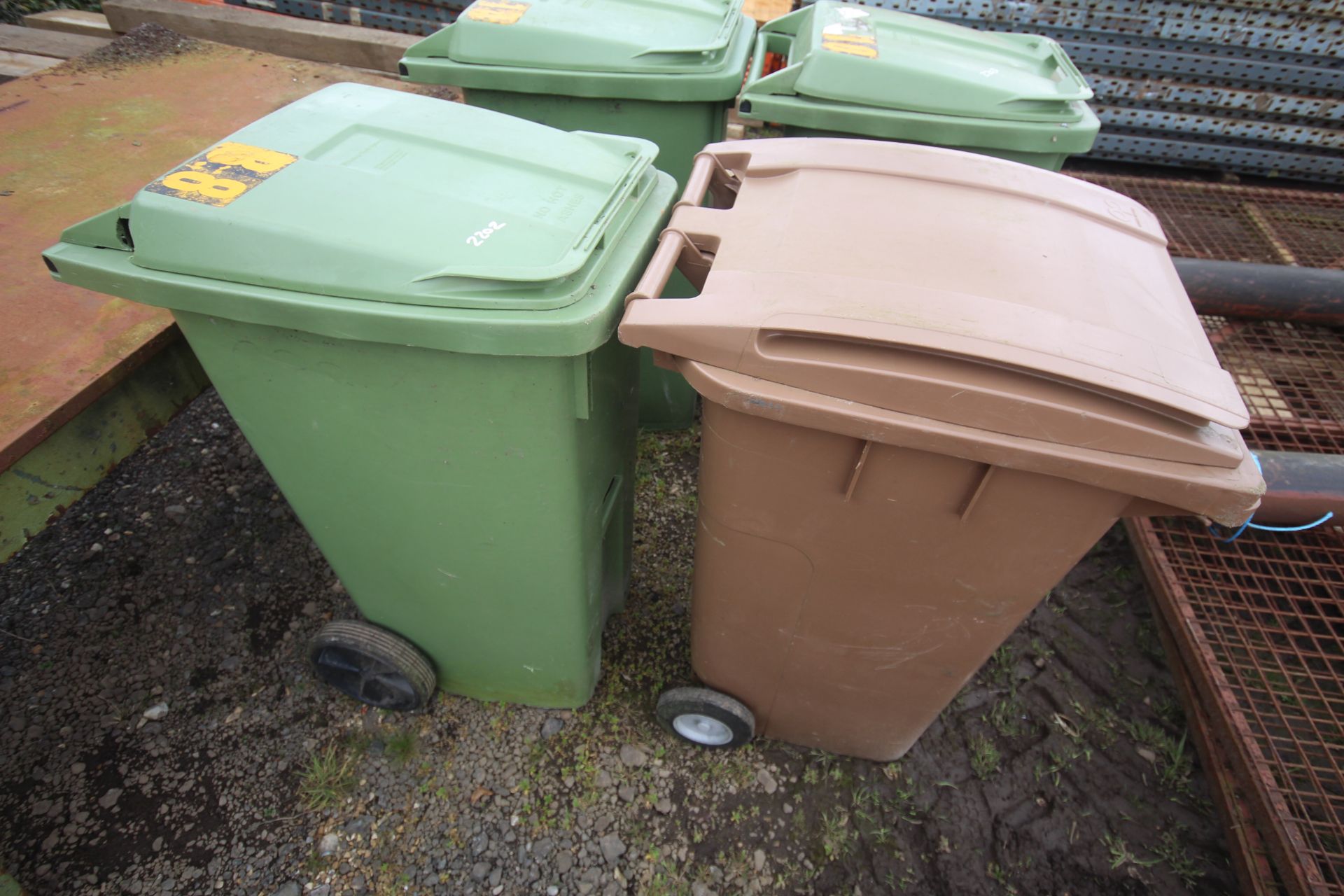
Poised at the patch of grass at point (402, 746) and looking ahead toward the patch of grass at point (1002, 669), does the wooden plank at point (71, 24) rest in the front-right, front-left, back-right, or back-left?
back-left

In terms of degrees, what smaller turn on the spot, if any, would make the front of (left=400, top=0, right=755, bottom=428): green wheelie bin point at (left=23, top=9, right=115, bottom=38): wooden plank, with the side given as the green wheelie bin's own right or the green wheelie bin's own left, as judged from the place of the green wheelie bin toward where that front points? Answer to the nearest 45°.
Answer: approximately 135° to the green wheelie bin's own left

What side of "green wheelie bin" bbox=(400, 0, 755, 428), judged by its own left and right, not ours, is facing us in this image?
right

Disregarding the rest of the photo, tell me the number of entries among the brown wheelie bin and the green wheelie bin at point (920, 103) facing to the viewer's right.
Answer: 2

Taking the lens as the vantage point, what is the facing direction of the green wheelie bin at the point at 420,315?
facing to the right of the viewer

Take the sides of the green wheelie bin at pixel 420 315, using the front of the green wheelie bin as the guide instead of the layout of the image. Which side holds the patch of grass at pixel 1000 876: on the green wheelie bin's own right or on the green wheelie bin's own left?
on the green wheelie bin's own right

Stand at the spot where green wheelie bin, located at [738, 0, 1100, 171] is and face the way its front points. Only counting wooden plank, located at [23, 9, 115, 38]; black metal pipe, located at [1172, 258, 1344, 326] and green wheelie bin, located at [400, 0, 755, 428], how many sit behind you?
2

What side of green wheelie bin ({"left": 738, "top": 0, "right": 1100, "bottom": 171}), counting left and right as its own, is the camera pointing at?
right

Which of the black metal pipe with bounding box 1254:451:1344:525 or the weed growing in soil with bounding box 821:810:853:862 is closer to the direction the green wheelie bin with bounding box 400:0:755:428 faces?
the black metal pipe

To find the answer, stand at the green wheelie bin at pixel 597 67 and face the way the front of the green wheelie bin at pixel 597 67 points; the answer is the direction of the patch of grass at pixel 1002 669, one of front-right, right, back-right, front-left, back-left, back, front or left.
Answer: front-right

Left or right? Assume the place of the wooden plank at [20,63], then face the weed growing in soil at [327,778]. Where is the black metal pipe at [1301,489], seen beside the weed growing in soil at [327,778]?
left

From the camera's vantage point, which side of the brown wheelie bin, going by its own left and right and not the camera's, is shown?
right
